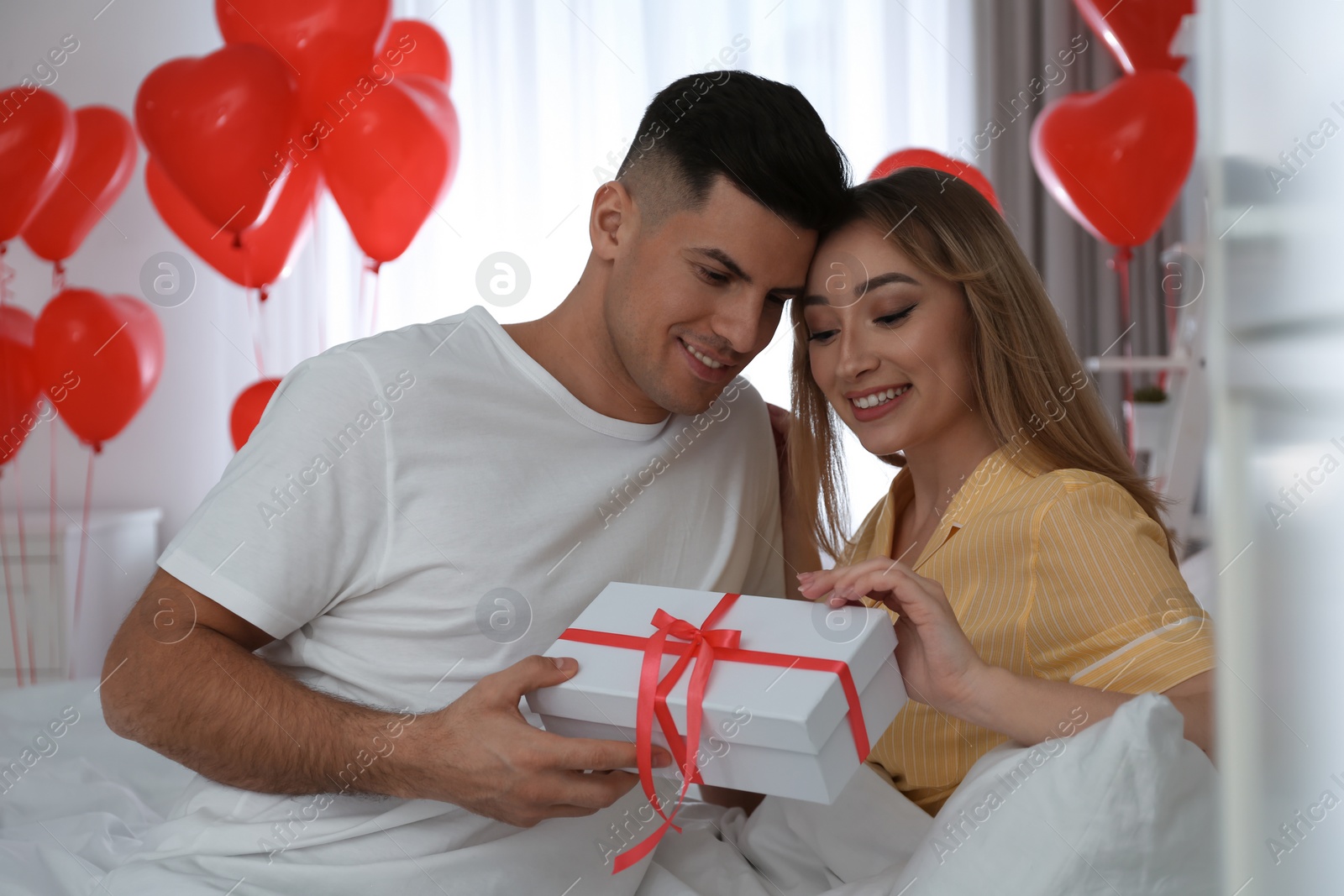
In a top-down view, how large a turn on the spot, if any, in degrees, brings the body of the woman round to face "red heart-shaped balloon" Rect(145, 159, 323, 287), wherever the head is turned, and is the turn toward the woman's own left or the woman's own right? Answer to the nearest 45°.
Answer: approximately 90° to the woman's own right

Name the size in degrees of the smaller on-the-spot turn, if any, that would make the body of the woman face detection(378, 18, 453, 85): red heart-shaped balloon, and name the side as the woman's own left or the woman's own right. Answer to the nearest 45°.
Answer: approximately 90° to the woman's own right

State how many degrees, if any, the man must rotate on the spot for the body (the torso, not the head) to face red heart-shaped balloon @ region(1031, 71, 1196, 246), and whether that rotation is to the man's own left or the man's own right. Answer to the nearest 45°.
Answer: approximately 90° to the man's own left

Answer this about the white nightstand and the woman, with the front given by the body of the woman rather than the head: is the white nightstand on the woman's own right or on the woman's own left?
on the woman's own right

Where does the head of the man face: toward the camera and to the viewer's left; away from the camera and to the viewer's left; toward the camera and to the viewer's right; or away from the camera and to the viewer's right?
toward the camera and to the viewer's right

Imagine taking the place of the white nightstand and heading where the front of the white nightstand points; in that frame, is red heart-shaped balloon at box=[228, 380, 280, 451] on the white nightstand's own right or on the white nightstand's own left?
on the white nightstand's own left

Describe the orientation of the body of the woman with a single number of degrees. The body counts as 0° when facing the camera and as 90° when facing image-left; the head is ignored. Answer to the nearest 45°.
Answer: approximately 45°

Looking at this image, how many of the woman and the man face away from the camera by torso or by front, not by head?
0

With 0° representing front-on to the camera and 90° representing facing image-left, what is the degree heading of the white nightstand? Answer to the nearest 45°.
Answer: approximately 45°

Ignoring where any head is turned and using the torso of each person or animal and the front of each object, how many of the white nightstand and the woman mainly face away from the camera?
0

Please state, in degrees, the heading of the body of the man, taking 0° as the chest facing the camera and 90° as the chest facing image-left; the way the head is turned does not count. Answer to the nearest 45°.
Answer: approximately 315°
